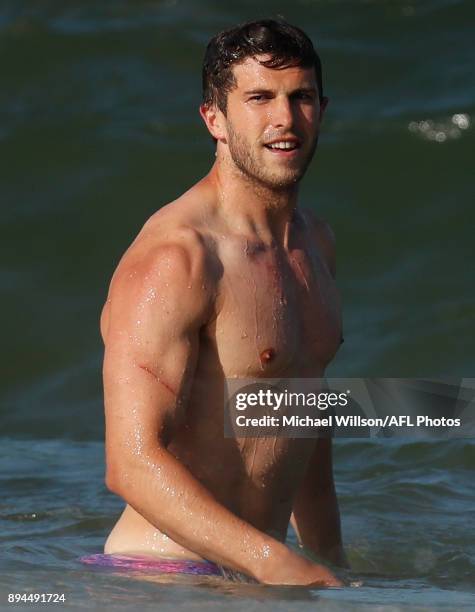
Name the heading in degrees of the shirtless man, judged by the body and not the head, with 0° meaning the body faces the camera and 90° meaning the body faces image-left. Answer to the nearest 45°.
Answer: approximately 315°
